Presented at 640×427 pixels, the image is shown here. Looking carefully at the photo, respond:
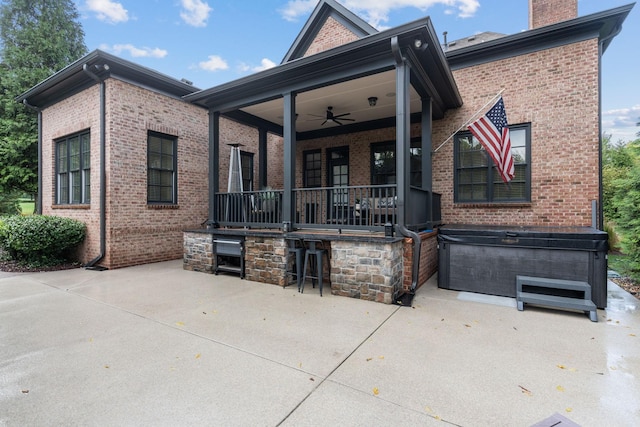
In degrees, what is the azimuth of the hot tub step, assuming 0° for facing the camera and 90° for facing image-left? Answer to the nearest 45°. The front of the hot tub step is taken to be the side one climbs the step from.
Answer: approximately 0°

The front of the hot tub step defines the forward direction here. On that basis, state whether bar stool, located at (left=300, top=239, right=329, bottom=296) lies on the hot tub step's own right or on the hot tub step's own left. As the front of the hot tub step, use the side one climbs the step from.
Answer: on the hot tub step's own right

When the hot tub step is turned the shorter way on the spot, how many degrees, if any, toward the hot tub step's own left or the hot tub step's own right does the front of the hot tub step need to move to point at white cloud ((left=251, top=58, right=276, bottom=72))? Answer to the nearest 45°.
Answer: approximately 135° to the hot tub step's own right

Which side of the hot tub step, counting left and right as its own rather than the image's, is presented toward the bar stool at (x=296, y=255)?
right

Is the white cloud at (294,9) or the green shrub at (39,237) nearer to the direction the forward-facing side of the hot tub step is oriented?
the green shrub

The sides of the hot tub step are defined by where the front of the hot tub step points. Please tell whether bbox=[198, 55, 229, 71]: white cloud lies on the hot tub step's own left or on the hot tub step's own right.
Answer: on the hot tub step's own right

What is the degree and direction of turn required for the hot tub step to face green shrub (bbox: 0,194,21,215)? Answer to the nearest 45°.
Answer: approximately 90° to its right

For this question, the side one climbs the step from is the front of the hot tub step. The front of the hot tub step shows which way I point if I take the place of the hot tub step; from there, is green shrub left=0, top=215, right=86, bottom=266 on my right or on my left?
on my right
